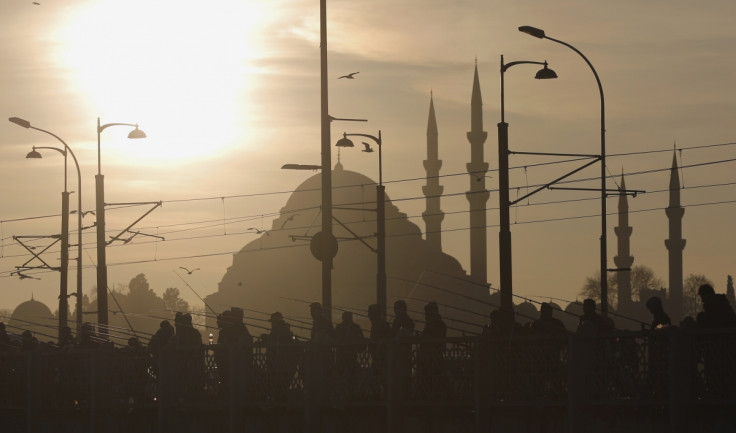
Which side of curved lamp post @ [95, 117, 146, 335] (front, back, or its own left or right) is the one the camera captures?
right
